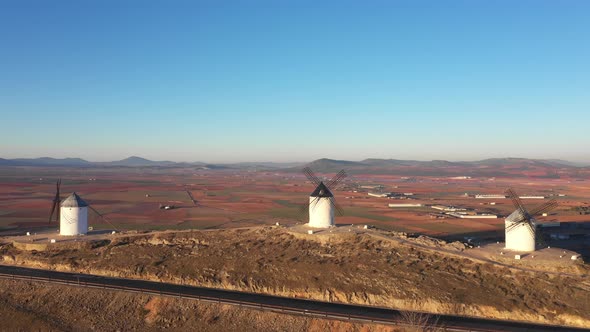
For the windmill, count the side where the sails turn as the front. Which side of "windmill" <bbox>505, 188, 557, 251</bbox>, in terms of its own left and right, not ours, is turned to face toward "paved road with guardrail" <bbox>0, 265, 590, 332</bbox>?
right

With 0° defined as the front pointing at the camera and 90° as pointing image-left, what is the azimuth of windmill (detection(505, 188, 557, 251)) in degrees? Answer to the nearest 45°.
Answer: approximately 315°
